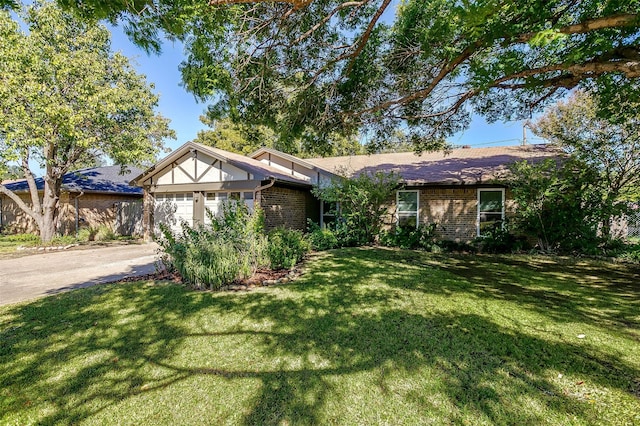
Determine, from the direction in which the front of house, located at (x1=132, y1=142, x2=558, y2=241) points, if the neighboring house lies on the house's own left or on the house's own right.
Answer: on the house's own right

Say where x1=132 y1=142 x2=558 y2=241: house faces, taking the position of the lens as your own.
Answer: facing the viewer

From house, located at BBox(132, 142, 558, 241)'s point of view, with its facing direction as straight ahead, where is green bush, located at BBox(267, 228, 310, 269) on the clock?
The green bush is roughly at 12 o'clock from the house.

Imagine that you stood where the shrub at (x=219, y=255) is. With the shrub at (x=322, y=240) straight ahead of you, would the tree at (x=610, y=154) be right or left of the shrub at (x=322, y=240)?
right

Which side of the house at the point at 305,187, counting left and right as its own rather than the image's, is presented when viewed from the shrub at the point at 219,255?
front

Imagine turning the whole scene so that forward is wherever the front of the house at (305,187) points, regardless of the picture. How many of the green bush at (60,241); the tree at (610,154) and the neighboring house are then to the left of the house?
1

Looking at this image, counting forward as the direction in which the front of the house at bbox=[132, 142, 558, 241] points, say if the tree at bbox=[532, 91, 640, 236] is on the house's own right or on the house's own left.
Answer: on the house's own left

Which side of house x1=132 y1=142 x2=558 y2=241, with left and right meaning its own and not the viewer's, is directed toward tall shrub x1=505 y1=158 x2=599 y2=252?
left

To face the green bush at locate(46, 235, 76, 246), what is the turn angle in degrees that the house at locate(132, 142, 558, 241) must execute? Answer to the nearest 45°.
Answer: approximately 90° to its right

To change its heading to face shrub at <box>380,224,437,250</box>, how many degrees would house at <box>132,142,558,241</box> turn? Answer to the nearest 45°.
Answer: approximately 90° to its left

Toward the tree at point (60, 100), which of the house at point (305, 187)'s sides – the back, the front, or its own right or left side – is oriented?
right

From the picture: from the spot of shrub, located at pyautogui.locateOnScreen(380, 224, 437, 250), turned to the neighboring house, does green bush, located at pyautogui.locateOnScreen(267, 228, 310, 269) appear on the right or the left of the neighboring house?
left
